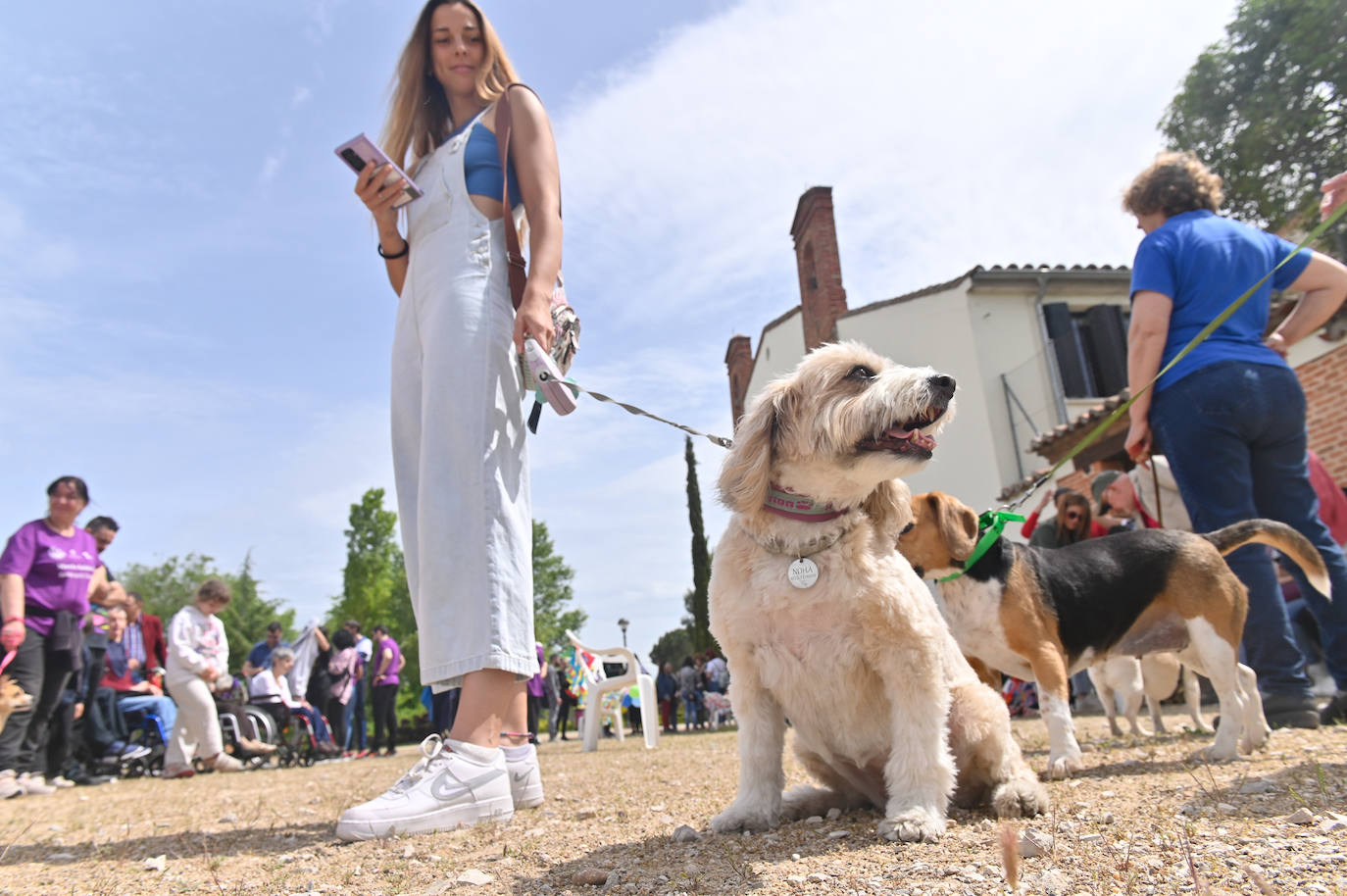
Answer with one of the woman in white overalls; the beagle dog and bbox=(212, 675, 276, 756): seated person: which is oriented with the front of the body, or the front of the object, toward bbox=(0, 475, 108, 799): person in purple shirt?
the beagle dog

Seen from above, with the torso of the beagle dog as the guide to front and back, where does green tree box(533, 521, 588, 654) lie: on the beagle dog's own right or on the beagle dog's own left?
on the beagle dog's own right

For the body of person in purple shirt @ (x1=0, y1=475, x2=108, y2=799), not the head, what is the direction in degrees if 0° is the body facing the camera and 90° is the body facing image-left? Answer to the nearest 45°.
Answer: approximately 315°

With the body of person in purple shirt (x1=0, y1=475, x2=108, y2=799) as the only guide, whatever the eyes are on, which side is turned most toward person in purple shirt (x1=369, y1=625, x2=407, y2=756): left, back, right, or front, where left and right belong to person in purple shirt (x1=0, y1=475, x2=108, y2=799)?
left

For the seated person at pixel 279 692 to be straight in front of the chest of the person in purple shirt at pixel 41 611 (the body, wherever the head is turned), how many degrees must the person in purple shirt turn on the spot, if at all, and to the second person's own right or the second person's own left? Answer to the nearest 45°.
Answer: approximately 90° to the second person's own left

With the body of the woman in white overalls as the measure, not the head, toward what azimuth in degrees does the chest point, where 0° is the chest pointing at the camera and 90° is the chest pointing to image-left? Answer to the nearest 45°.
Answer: approximately 45°

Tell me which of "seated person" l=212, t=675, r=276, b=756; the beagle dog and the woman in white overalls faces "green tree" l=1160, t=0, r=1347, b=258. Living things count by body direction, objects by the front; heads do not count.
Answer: the seated person

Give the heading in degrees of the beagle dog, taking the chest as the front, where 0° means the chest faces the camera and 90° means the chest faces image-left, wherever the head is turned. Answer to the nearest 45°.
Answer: approximately 90°

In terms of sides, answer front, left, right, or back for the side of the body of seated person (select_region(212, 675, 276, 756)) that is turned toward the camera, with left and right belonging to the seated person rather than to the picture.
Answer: right
